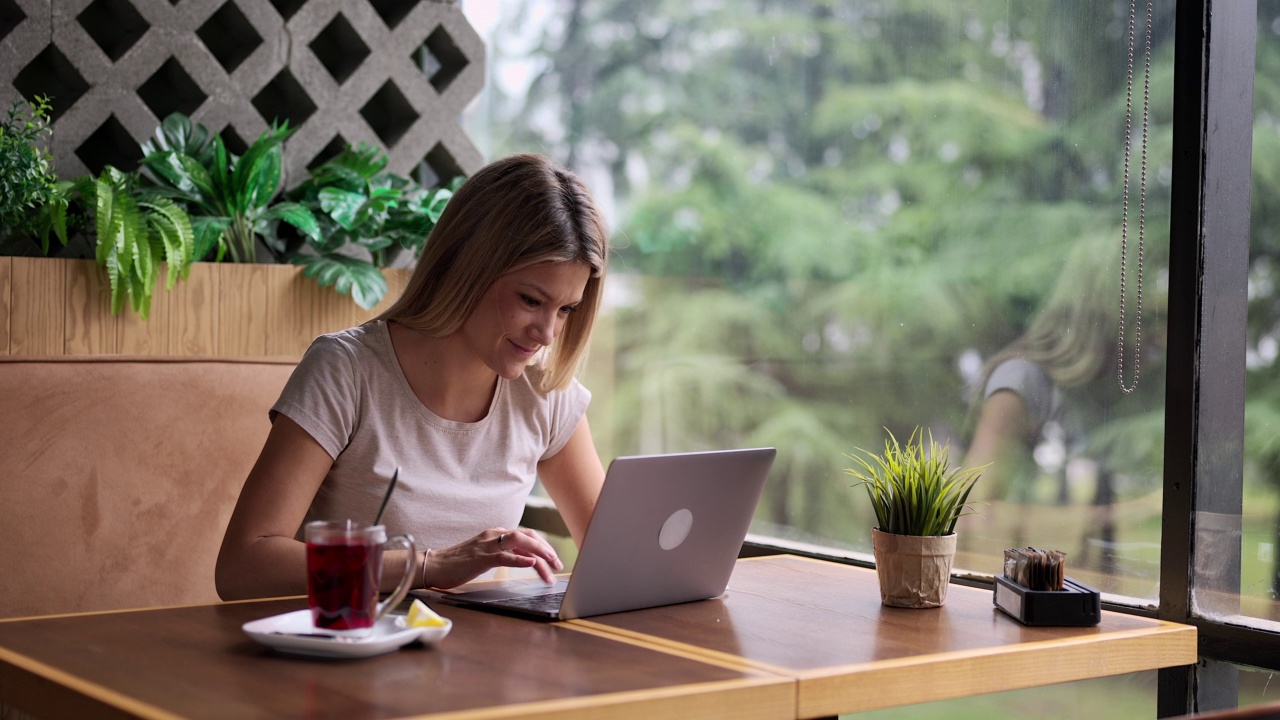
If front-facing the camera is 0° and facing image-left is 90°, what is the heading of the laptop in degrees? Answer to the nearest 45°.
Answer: approximately 135°

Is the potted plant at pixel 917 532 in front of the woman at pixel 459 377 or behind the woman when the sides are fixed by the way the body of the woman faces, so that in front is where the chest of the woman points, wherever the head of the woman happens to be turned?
in front

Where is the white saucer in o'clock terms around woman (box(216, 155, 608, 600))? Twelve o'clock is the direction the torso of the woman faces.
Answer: The white saucer is roughly at 2 o'clock from the woman.

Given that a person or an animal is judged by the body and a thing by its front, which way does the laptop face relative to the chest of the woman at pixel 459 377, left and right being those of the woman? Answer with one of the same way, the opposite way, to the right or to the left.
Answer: the opposite way

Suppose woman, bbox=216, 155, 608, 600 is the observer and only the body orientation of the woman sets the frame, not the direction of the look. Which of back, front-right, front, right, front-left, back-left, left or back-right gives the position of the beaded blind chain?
front-left

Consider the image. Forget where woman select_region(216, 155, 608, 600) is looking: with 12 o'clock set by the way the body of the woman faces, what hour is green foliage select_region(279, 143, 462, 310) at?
The green foliage is roughly at 7 o'clock from the woman.

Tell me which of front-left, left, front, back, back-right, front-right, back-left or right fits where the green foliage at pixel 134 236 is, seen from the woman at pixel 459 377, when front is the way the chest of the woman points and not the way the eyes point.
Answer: back

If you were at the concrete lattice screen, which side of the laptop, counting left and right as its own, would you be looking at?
front

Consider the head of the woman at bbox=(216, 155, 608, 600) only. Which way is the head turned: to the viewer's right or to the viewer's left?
to the viewer's right

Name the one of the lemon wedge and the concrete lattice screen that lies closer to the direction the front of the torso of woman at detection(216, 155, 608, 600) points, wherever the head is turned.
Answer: the lemon wedge

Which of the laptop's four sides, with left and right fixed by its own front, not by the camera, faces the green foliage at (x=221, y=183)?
front

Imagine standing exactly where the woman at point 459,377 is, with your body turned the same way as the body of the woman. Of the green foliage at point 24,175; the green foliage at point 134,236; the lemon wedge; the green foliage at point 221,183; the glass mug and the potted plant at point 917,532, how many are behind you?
3
